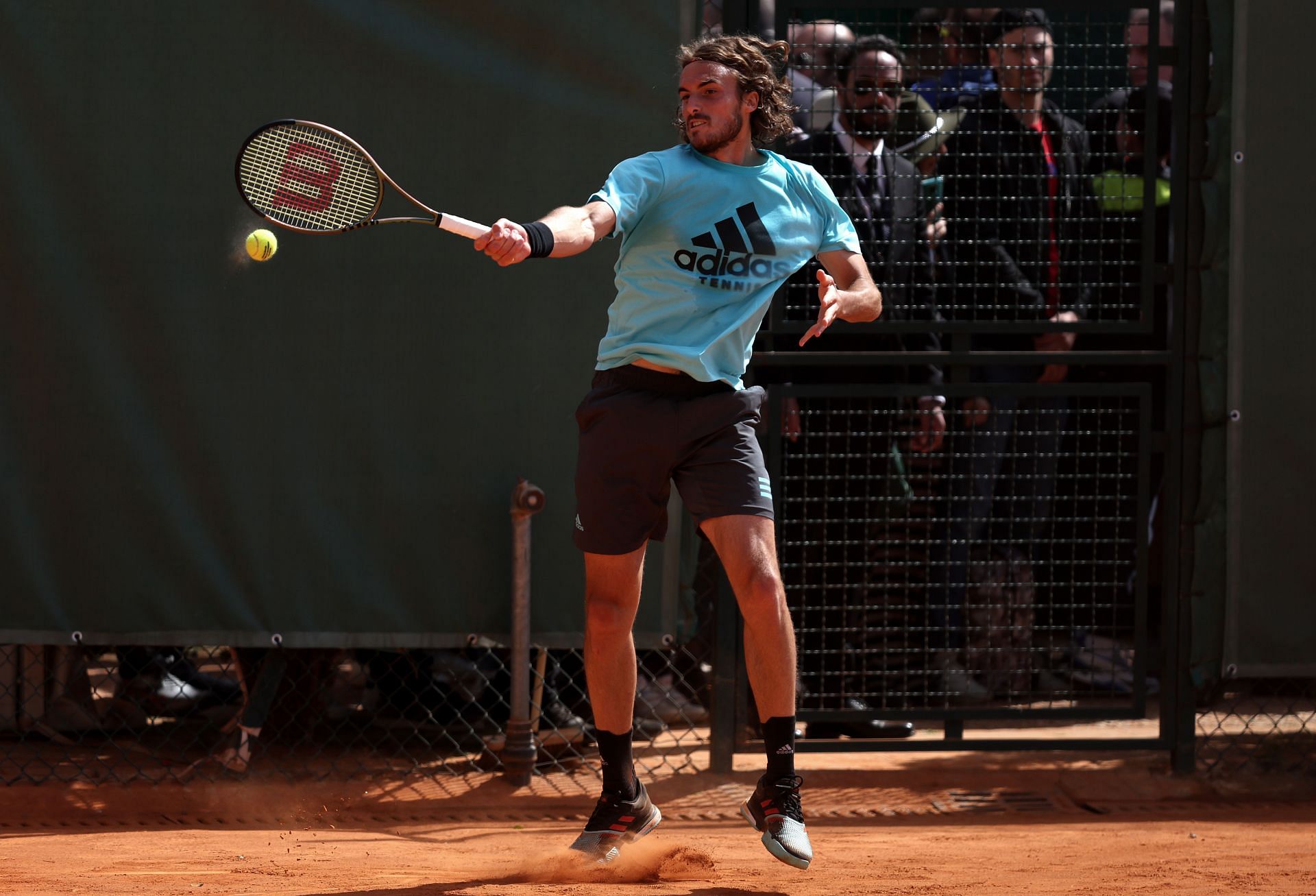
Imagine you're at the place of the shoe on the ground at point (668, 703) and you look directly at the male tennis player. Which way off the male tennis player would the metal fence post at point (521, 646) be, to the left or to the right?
right

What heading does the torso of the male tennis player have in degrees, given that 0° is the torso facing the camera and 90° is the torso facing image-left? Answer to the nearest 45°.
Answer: approximately 0°

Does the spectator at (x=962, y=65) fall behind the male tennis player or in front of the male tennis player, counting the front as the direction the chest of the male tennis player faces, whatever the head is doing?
behind

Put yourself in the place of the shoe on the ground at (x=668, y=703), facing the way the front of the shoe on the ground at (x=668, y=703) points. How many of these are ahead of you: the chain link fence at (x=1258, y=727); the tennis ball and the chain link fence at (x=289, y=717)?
1
